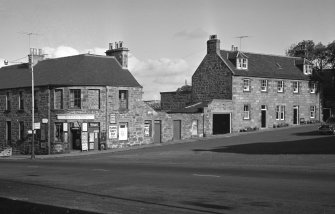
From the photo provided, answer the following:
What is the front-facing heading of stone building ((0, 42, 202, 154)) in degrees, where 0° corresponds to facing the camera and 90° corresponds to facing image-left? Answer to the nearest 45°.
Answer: approximately 0°

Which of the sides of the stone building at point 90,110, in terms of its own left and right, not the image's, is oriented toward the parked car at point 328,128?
left

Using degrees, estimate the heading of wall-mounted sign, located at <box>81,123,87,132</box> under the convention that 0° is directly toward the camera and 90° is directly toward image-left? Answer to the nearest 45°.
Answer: approximately 0°
